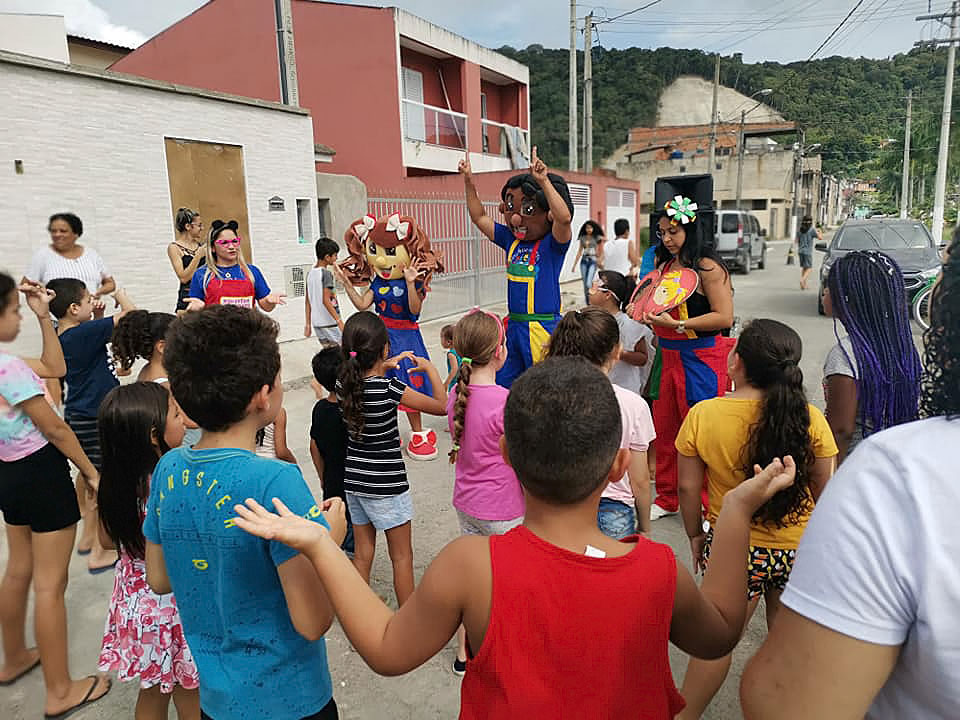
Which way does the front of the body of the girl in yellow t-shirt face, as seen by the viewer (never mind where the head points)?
away from the camera

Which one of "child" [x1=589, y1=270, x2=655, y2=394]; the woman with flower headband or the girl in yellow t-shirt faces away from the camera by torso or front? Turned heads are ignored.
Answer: the girl in yellow t-shirt

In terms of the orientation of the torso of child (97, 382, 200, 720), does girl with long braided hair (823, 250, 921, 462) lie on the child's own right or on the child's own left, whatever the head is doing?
on the child's own right

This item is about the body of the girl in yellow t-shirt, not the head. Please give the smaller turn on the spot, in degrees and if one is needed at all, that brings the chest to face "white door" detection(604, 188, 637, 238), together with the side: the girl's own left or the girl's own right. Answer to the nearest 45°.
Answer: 0° — they already face it

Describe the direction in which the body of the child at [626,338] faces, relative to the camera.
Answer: to the viewer's left

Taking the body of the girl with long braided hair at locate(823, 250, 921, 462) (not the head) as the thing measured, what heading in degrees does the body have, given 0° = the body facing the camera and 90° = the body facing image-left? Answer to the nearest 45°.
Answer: approximately 135°

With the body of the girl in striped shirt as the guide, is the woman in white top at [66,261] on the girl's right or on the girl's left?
on the girl's left

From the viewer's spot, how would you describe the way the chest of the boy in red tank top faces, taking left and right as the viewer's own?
facing away from the viewer

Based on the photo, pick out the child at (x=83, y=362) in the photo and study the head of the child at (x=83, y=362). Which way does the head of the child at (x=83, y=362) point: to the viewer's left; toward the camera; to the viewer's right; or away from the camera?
to the viewer's right

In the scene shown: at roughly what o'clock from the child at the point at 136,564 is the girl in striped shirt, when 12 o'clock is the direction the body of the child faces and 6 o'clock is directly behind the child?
The girl in striped shirt is roughly at 1 o'clock from the child.

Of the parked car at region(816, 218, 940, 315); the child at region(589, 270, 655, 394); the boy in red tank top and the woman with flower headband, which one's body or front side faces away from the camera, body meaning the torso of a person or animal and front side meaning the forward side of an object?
the boy in red tank top

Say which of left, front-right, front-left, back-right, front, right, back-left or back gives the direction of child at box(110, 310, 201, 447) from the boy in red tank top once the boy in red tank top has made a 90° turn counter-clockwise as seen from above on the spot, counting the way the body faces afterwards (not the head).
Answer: front-right

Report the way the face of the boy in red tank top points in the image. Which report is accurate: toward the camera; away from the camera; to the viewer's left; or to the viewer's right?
away from the camera
